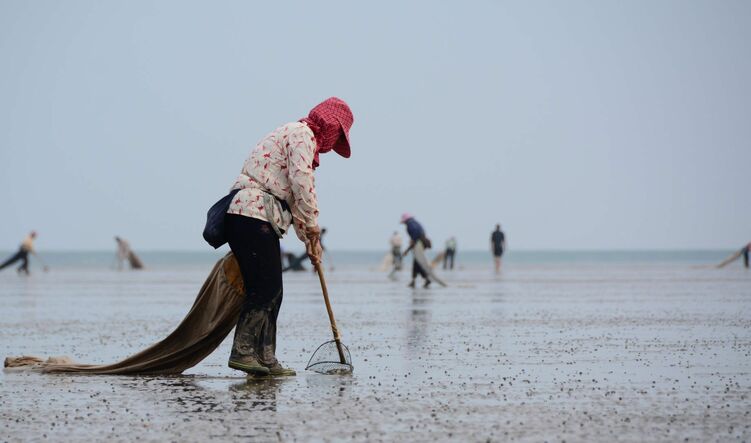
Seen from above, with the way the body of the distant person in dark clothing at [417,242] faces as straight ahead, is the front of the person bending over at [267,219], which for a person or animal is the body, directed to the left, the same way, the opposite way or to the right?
the opposite way

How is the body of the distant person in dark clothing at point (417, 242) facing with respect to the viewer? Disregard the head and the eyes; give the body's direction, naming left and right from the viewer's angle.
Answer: facing to the left of the viewer

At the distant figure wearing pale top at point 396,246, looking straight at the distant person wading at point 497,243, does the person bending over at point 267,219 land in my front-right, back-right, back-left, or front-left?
back-right

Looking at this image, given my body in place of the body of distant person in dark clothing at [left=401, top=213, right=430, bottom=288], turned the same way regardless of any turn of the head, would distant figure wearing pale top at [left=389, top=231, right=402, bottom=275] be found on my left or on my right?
on my right

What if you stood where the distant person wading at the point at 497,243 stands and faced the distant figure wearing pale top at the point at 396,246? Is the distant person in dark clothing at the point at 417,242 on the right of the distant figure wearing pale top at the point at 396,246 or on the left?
left

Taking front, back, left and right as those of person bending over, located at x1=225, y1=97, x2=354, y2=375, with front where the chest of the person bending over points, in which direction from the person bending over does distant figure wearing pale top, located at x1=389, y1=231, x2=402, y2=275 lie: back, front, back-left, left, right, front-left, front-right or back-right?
left

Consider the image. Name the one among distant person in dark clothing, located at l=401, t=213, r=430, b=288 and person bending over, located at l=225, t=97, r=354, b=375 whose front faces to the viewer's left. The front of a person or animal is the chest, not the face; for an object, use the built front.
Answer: the distant person in dark clothing

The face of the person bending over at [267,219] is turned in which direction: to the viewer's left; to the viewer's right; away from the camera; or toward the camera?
to the viewer's right

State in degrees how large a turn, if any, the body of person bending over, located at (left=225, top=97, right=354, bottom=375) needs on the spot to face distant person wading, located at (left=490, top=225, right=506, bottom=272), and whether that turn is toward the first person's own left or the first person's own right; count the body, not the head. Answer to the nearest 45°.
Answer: approximately 90° to the first person's own left

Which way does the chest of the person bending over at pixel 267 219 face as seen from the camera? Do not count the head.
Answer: to the viewer's right

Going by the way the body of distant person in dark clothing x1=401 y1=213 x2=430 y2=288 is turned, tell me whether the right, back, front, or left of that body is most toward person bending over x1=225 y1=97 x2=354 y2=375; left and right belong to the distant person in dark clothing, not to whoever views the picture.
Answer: left
